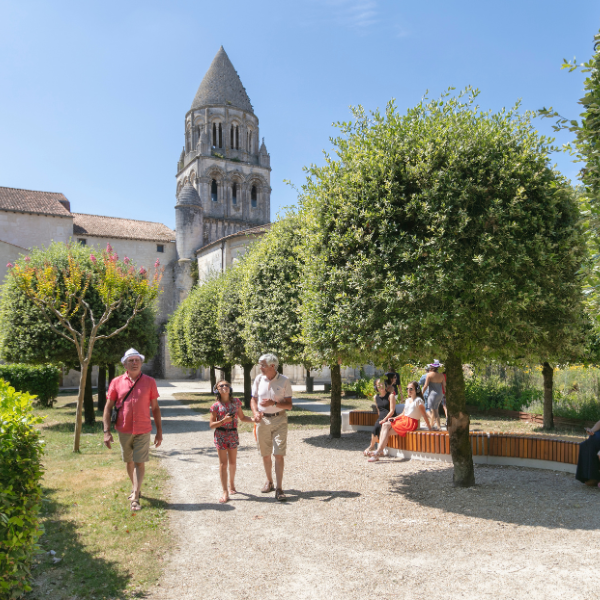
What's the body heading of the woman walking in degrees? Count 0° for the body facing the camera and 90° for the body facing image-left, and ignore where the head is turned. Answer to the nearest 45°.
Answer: approximately 0°

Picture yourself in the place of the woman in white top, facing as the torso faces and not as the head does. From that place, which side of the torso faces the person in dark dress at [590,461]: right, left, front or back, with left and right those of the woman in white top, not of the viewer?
left

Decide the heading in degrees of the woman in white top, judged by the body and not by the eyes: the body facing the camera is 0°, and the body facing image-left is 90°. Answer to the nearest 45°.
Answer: approximately 45°

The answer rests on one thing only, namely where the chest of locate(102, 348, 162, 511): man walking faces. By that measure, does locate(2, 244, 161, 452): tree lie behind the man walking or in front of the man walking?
behind
